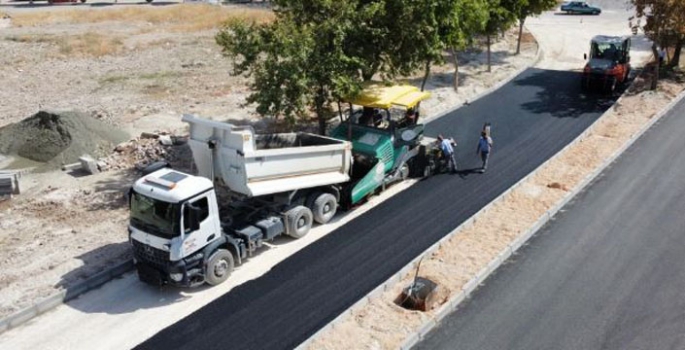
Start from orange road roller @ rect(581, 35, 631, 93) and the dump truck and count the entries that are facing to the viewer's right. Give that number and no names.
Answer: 0

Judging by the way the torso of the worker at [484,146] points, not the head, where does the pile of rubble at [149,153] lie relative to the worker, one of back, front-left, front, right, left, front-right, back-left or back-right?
front-right

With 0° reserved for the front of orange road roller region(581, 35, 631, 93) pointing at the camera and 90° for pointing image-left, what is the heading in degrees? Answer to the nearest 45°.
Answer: approximately 45°

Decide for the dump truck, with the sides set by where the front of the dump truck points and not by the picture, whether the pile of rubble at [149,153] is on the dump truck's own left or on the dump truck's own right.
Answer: on the dump truck's own right

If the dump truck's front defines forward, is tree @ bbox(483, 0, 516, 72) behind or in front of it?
behind

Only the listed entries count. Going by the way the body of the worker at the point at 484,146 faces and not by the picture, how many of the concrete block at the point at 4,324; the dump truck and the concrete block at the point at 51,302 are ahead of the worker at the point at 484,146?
3

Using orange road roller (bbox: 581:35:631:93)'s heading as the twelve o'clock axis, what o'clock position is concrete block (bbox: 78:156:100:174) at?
The concrete block is roughly at 12 o'clock from the orange road roller.

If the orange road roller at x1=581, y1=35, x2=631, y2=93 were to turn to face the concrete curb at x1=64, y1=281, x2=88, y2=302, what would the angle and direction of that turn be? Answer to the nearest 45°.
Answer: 0° — it already faces it

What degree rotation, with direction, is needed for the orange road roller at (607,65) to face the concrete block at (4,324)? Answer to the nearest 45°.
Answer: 0° — it already faces it

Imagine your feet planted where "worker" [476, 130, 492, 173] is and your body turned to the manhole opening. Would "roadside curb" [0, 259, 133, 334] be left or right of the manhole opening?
right

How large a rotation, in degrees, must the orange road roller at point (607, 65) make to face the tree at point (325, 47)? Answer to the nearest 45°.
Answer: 0° — it already faces it
